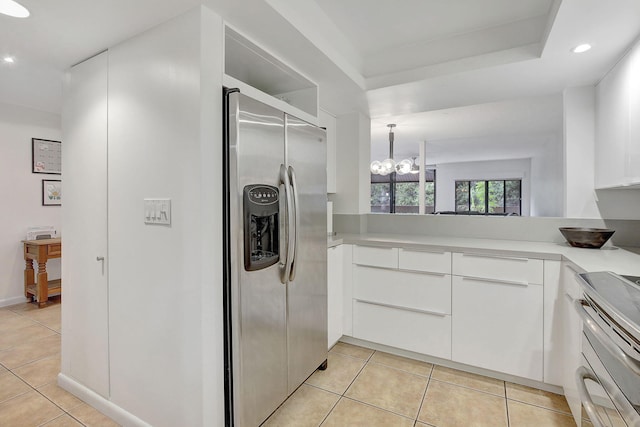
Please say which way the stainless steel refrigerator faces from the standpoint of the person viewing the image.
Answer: facing the viewer and to the right of the viewer

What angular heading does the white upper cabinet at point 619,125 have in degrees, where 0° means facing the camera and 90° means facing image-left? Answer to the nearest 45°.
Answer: approximately 90°

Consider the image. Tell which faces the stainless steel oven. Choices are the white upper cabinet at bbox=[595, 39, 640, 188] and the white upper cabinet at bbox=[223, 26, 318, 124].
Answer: the white upper cabinet at bbox=[223, 26, 318, 124]

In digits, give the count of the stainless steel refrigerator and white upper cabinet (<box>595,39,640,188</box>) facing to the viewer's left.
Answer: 1

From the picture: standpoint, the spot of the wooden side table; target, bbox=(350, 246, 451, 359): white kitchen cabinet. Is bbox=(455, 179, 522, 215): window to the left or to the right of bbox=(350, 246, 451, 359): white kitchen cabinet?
left

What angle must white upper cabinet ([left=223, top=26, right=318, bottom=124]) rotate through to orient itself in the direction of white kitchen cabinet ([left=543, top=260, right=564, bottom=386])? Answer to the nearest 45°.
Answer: approximately 45° to its left

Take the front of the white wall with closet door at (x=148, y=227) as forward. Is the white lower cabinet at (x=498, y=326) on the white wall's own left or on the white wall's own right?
on the white wall's own left

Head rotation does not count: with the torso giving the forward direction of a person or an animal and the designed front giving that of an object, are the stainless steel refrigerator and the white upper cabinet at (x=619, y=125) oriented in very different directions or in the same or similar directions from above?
very different directions

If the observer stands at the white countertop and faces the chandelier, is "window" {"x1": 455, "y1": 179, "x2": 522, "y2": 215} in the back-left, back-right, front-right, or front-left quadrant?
front-right
